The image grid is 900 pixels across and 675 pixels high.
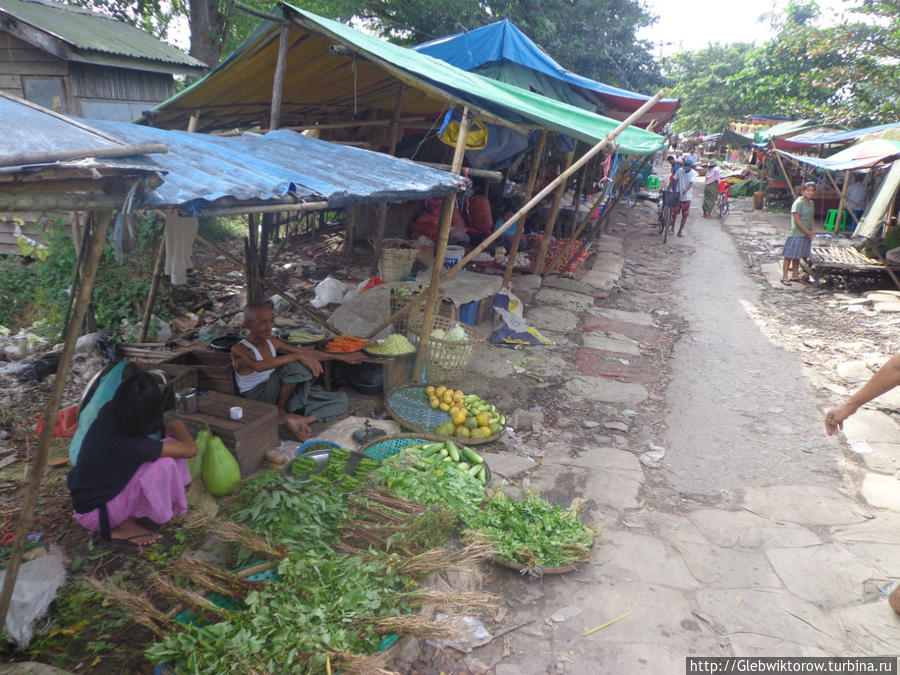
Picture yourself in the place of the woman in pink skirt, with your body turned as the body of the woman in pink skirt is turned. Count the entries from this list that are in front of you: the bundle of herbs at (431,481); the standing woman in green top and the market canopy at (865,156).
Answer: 3

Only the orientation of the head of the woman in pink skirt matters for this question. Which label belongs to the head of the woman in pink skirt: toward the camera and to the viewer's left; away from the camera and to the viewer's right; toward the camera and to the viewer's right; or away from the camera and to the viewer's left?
away from the camera and to the viewer's right

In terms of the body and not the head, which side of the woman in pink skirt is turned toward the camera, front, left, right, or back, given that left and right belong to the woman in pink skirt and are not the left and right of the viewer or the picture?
right

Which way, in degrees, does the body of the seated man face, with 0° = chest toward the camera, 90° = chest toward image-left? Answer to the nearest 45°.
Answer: approximately 315°

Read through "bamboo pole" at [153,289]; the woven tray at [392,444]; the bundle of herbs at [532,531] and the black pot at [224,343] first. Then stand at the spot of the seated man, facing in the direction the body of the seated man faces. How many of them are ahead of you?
2

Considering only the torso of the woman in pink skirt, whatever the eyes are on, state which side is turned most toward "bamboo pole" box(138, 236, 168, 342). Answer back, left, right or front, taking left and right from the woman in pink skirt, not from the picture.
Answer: left

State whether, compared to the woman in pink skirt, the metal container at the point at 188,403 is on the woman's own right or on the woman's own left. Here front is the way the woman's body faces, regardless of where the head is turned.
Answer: on the woman's own left

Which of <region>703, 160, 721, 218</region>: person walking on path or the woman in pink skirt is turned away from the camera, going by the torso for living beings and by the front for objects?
the person walking on path

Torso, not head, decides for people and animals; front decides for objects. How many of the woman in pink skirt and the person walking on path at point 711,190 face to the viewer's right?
1

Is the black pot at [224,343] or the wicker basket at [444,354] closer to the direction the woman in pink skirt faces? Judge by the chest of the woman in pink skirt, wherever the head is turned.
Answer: the wicker basket

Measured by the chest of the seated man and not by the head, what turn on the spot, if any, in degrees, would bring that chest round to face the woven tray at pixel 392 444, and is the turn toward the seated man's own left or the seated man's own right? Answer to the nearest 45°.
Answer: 0° — they already face it
